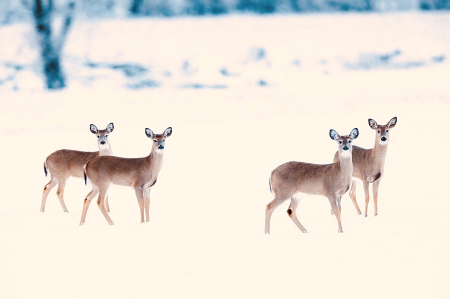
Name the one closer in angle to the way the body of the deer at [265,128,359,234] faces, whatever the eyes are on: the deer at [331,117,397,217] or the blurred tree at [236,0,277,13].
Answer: the deer

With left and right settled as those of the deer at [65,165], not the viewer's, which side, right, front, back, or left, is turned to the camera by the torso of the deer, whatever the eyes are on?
right

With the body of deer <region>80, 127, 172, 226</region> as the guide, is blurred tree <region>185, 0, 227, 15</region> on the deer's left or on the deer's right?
on the deer's left

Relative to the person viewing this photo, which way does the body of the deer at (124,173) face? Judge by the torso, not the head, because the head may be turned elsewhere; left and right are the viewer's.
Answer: facing to the right of the viewer

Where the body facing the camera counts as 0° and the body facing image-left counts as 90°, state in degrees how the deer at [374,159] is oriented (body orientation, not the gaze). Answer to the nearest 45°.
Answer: approximately 315°

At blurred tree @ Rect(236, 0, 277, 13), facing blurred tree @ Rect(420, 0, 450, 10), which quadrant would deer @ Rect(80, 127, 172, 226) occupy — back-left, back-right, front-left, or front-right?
back-right

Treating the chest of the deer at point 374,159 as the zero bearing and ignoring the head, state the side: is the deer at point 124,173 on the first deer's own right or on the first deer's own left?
on the first deer's own right

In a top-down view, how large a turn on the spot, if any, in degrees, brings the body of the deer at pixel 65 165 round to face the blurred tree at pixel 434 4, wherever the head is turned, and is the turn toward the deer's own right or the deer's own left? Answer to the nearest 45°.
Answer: approximately 45° to the deer's own left

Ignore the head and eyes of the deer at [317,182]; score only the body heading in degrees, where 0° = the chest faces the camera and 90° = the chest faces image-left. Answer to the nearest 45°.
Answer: approximately 270°

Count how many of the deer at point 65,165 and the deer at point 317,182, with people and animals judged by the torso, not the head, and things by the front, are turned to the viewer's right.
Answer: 2

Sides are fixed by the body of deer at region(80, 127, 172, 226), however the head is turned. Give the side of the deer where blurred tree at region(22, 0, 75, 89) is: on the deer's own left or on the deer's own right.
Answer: on the deer's own left

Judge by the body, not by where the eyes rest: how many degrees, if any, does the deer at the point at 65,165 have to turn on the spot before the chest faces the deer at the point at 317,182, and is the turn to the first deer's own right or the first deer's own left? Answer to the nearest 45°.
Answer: approximately 45° to the first deer's own right
